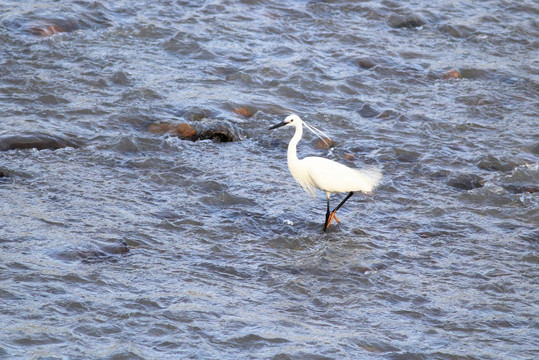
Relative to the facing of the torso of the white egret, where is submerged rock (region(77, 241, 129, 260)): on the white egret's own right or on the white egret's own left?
on the white egret's own left

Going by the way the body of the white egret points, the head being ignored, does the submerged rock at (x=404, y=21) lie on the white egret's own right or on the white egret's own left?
on the white egret's own right

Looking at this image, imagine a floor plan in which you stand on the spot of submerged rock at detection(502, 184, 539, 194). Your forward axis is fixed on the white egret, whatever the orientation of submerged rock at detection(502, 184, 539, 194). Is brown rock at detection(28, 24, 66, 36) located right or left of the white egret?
right

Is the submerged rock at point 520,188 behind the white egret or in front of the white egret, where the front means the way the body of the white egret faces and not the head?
behind

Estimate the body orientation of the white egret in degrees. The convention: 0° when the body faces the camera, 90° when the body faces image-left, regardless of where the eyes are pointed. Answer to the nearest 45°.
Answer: approximately 90°

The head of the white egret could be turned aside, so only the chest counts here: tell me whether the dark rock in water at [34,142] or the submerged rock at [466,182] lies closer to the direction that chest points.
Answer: the dark rock in water

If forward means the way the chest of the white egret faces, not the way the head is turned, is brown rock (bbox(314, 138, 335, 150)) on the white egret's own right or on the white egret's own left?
on the white egret's own right

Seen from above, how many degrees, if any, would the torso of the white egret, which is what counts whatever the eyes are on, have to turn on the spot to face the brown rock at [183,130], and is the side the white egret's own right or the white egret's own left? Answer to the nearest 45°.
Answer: approximately 45° to the white egret's own right

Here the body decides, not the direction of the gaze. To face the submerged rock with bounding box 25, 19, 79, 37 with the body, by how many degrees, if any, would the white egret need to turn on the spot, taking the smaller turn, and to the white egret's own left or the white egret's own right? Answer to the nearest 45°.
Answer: approximately 45° to the white egret's own right

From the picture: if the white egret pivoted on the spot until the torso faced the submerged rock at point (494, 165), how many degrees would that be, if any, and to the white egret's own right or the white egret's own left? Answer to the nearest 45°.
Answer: approximately 135° to the white egret's own right

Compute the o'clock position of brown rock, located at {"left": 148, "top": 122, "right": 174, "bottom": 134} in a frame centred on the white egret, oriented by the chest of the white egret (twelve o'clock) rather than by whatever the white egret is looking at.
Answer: The brown rock is roughly at 1 o'clock from the white egret.
